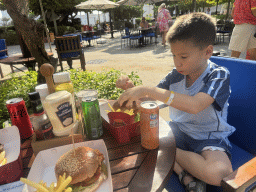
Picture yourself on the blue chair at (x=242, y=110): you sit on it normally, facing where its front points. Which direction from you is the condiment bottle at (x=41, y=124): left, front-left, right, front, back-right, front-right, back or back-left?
front

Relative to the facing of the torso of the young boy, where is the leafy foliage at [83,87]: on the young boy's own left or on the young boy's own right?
on the young boy's own right

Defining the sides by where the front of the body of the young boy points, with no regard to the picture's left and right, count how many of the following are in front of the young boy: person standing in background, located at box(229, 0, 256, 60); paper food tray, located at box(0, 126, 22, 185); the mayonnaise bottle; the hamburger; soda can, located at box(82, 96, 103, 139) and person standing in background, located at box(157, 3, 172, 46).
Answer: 4

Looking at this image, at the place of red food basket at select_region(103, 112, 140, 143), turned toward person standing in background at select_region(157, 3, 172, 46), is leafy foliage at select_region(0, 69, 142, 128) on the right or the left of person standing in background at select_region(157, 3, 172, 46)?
left

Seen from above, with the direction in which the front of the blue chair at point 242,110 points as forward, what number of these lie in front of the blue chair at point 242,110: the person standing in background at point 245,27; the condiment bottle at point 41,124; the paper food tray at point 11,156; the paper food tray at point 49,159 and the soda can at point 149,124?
4

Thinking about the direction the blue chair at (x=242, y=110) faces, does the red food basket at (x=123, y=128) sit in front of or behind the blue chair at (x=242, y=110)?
in front

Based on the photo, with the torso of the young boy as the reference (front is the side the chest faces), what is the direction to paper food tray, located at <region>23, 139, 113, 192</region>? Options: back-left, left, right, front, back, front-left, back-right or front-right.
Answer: front

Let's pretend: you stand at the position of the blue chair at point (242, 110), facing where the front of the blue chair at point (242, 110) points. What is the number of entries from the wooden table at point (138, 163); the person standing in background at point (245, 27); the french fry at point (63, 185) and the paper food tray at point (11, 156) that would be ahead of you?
3

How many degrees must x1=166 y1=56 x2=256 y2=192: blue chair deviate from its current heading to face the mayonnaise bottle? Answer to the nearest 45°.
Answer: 0° — it already faces it

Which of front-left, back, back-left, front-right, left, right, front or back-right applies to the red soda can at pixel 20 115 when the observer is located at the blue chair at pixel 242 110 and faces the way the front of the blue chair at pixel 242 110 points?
front

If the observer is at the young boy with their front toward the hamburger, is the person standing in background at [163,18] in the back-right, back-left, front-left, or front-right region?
back-right

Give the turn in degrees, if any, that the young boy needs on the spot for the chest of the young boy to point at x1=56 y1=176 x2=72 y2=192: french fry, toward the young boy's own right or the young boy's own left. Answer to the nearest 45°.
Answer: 0° — they already face it

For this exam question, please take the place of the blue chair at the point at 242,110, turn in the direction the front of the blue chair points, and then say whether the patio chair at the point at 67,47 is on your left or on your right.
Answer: on your right

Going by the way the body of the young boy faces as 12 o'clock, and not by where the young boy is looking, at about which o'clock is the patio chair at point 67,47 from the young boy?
The patio chair is roughly at 3 o'clock from the young boy.

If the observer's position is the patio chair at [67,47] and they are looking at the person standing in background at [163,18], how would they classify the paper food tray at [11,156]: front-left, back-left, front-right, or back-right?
back-right

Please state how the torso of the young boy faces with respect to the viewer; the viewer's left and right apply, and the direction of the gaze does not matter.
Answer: facing the viewer and to the left of the viewer
